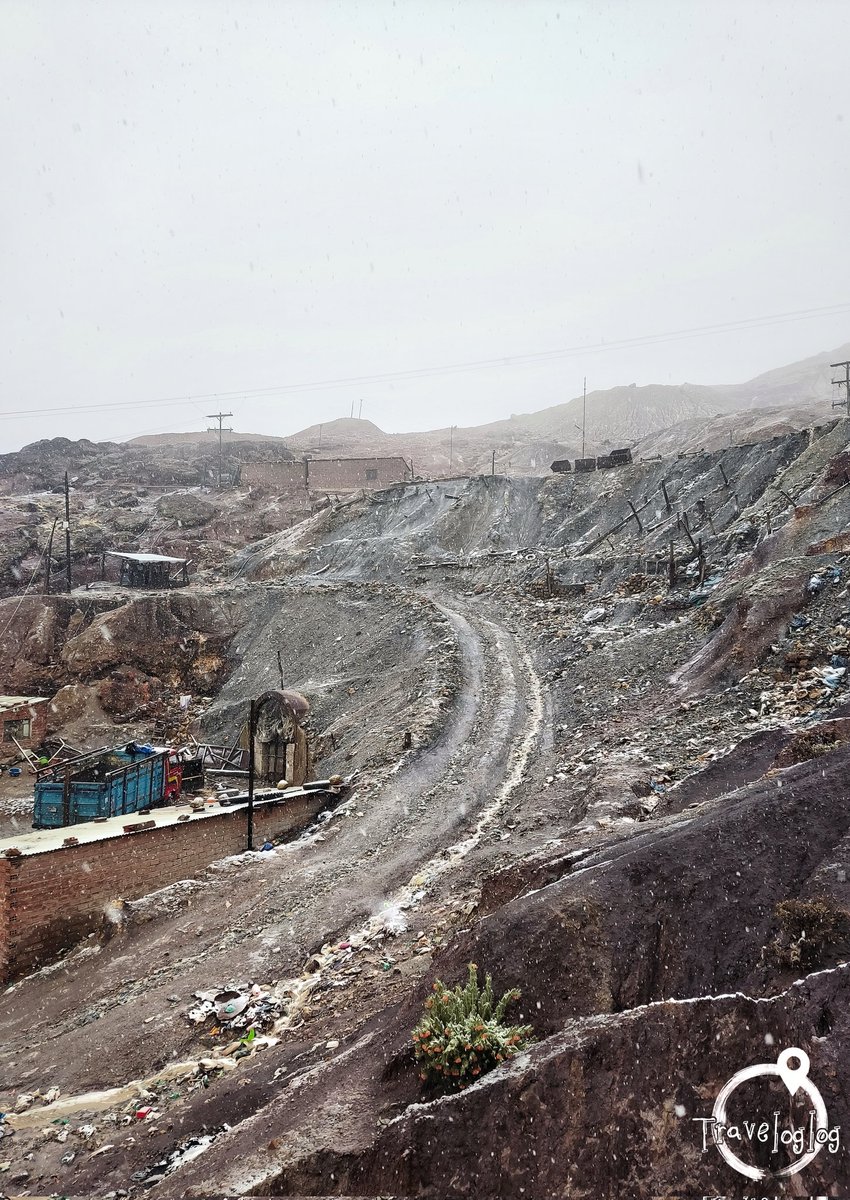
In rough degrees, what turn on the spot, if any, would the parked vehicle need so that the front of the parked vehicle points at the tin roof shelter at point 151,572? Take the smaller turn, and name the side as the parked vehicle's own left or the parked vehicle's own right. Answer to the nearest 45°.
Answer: approximately 45° to the parked vehicle's own left

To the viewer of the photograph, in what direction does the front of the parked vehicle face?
facing away from the viewer and to the right of the viewer

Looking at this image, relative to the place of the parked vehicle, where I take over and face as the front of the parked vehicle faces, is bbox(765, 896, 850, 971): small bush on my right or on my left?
on my right

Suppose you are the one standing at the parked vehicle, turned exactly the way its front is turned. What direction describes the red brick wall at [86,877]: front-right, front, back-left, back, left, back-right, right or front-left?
back-right
